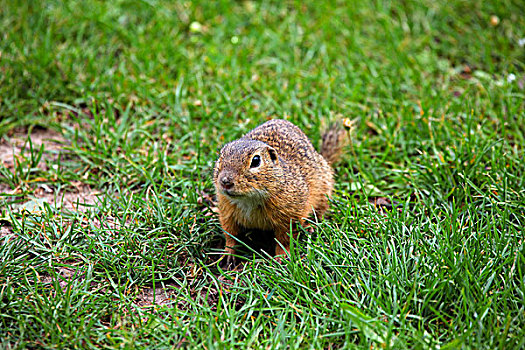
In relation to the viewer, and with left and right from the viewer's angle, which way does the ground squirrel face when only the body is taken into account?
facing the viewer and to the left of the viewer
